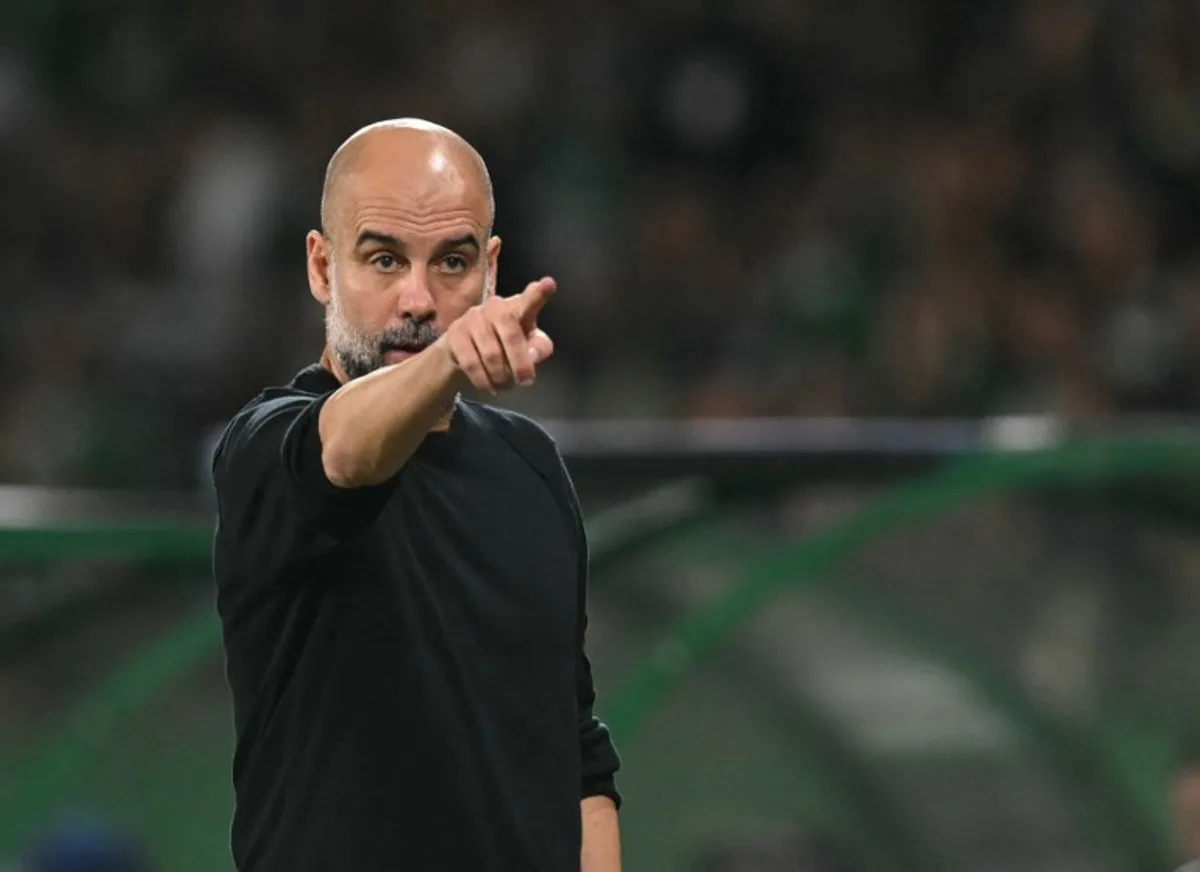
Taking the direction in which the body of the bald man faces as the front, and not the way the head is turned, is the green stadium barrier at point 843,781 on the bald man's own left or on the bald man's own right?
on the bald man's own left

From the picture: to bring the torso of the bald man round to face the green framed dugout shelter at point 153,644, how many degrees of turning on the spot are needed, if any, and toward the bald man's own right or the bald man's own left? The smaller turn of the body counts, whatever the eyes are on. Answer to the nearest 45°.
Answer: approximately 135° to the bald man's own left

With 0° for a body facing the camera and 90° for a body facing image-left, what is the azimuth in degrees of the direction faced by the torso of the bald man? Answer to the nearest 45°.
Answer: approximately 315°

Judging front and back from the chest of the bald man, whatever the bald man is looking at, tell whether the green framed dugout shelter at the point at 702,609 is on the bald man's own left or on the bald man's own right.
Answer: on the bald man's own left

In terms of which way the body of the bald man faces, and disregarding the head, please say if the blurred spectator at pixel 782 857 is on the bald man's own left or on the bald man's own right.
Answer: on the bald man's own left
